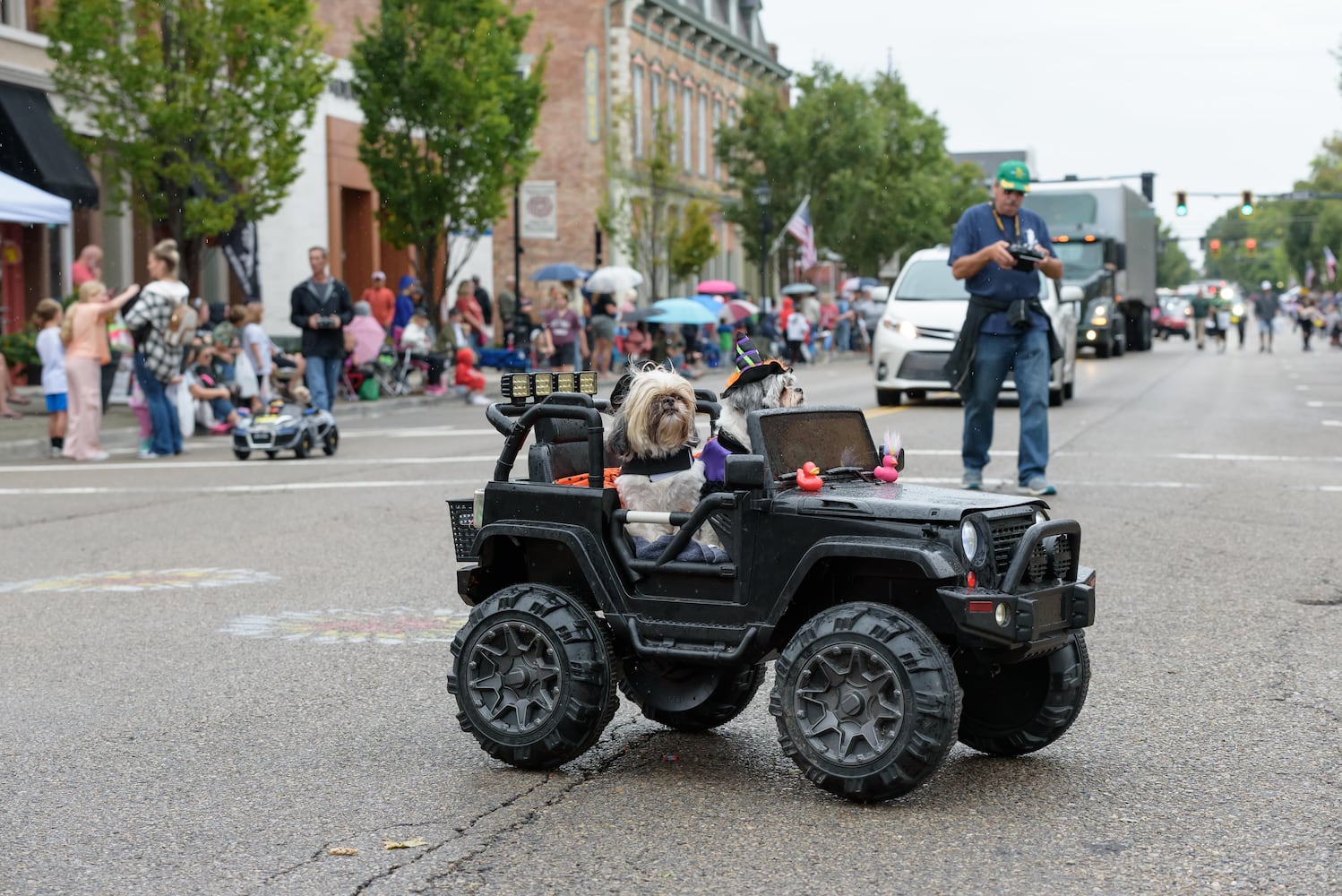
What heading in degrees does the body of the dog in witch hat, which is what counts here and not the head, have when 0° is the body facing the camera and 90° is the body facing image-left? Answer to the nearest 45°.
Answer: approximately 270°

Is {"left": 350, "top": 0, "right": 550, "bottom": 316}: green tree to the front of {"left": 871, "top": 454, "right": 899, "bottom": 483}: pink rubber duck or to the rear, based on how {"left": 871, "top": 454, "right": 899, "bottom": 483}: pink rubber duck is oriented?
to the rear

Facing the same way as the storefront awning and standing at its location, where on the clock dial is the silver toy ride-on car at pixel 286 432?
The silver toy ride-on car is roughly at 1 o'clock from the storefront awning.

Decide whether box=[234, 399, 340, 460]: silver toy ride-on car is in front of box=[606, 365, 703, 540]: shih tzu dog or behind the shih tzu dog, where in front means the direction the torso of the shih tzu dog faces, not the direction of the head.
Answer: behind

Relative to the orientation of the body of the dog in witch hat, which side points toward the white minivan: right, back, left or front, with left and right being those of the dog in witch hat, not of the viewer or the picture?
left

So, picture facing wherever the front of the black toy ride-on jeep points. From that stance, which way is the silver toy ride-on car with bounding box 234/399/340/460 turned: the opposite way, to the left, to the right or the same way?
to the right

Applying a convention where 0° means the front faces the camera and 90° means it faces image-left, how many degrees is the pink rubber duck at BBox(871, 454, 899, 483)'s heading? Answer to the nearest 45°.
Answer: approximately 315°

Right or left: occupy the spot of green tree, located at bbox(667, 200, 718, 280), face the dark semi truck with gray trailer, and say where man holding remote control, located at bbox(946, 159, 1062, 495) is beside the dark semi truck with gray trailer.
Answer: right

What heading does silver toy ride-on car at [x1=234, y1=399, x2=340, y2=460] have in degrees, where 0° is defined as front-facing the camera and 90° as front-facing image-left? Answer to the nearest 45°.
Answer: approximately 45°

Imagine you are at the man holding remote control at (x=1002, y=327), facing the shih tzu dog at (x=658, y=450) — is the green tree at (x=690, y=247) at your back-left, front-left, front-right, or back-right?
back-right

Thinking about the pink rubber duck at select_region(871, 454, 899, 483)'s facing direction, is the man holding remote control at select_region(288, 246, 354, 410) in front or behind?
behind

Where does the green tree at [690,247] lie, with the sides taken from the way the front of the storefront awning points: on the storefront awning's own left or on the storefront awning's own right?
on the storefront awning's own left
